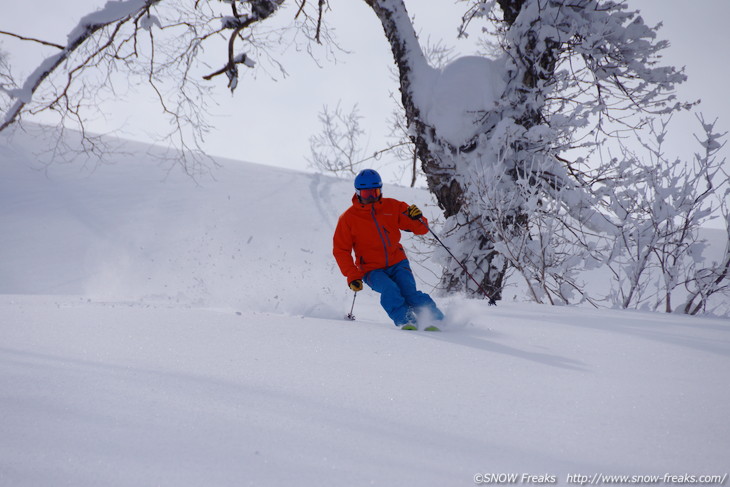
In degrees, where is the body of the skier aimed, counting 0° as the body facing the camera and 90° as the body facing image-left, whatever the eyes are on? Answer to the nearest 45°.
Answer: approximately 0°
